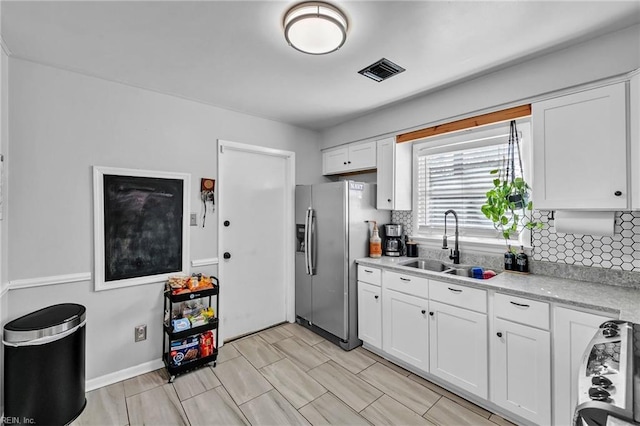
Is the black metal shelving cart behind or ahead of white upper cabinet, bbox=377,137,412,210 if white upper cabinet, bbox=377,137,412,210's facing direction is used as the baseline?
ahead

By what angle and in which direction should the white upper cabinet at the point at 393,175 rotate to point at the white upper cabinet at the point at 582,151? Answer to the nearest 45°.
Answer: approximately 90° to its left

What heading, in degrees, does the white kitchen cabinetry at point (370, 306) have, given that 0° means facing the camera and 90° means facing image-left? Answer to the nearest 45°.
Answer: approximately 45°

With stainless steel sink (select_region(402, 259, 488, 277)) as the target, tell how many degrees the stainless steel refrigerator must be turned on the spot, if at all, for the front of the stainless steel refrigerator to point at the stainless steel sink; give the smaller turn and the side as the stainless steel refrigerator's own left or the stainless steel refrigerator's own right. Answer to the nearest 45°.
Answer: approximately 135° to the stainless steel refrigerator's own left

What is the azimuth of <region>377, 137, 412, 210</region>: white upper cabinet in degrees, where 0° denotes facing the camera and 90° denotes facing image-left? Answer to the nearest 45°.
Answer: approximately 45°

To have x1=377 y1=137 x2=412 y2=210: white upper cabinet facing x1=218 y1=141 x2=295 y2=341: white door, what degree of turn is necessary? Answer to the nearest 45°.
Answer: approximately 45° to its right

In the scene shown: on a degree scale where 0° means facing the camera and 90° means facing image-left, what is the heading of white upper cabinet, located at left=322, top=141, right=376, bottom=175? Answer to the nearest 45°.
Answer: approximately 45°

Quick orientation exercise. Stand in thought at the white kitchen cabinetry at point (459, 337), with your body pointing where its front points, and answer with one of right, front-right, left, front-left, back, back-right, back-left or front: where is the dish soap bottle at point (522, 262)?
back

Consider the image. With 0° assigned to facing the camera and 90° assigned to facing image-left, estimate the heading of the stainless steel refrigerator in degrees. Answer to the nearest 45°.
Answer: approximately 45°

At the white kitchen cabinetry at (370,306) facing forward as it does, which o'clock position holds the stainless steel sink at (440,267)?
The stainless steel sink is roughly at 9 o'clock from the white kitchen cabinetry.
